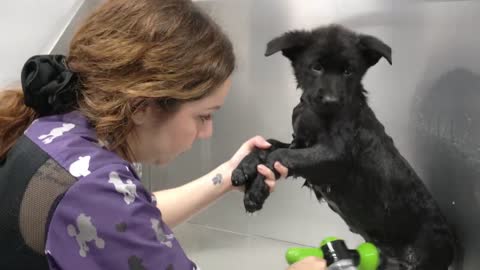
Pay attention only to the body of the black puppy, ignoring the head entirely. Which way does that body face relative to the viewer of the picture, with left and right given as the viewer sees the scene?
facing the viewer and to the left of the viewer

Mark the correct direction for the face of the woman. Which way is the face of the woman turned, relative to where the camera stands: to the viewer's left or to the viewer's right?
to the viewer's right
